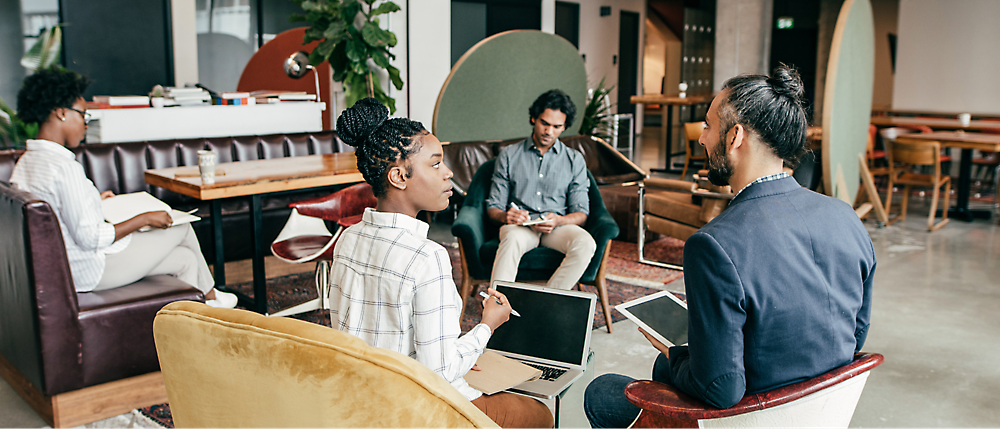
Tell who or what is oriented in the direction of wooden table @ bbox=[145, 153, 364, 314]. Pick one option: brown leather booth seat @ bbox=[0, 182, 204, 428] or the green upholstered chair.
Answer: the brown leather booth seat

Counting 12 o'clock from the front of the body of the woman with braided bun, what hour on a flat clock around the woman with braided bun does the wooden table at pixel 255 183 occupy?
The wooden table is roughly at 10 o'clock from the woman with braided bun.

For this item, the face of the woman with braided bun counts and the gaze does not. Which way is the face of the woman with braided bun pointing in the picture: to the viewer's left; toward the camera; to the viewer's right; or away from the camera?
to the viewer's right

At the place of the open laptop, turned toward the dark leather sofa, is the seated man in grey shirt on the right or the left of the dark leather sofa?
right

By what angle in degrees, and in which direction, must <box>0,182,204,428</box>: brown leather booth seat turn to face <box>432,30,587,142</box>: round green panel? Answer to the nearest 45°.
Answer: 0° — it already faces it

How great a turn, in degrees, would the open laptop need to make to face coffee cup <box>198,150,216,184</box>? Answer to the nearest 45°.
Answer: approximately 90° to its right

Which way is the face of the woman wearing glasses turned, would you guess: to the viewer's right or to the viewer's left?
to the viewer's right

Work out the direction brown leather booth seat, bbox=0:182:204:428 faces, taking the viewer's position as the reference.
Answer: facing away from the viewer and to the right of the viewer

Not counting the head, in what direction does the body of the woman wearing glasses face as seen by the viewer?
to the viewer's right

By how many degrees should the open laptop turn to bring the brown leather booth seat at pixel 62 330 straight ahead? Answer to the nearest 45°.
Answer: approximately 45° to its right
